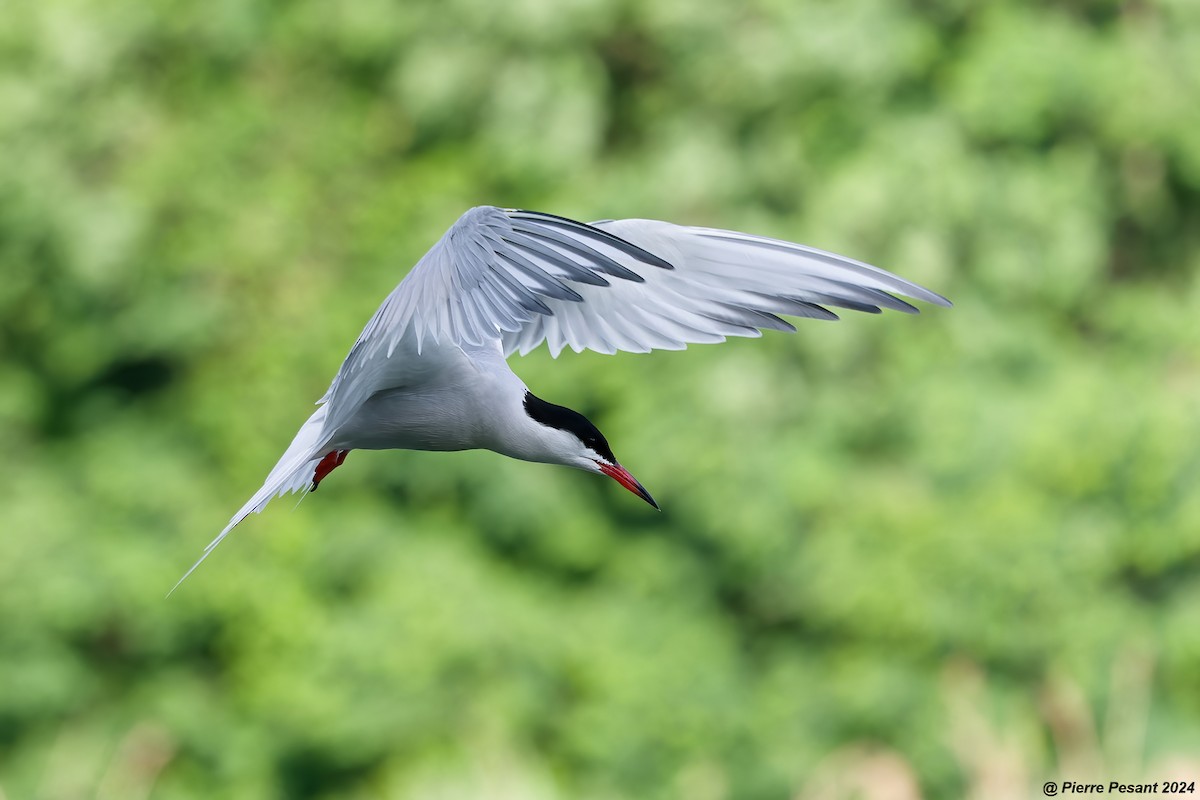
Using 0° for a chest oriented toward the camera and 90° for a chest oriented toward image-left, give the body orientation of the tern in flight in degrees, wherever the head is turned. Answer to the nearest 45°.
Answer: approximately 270°
